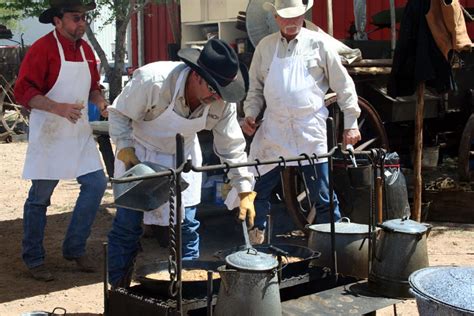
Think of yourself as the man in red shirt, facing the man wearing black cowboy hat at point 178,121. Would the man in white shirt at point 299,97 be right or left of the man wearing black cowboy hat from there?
left

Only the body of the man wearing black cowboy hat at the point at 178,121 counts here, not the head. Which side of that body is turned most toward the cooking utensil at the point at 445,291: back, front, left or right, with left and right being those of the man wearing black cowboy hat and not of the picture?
front

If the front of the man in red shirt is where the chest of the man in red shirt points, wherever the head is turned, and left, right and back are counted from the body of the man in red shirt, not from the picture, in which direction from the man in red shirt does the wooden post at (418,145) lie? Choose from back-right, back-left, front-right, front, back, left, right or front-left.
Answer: front-left

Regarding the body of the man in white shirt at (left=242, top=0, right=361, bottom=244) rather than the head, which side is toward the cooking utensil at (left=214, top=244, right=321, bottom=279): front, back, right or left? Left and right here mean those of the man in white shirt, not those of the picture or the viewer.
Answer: front

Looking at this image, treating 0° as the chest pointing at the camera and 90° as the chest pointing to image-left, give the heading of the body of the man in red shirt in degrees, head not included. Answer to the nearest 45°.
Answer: approximately 315°

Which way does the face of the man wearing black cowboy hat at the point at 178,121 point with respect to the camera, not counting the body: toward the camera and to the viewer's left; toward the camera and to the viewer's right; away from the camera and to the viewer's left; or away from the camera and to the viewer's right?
toward the camera and to the viewer's right

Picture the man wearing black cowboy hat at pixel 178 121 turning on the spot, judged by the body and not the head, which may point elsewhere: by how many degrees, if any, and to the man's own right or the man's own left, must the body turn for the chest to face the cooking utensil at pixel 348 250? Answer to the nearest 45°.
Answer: approximately 45° to the man's own left

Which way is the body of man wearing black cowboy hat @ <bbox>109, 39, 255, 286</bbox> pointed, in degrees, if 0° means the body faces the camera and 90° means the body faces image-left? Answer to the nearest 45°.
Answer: approximately 315°

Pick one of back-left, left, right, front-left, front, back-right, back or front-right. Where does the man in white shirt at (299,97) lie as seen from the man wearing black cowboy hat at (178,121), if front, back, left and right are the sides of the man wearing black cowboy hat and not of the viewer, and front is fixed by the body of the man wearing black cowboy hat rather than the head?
left

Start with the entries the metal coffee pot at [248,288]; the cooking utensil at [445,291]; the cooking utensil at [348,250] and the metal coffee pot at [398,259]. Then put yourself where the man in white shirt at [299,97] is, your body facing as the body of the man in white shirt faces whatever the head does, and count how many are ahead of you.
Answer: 4
